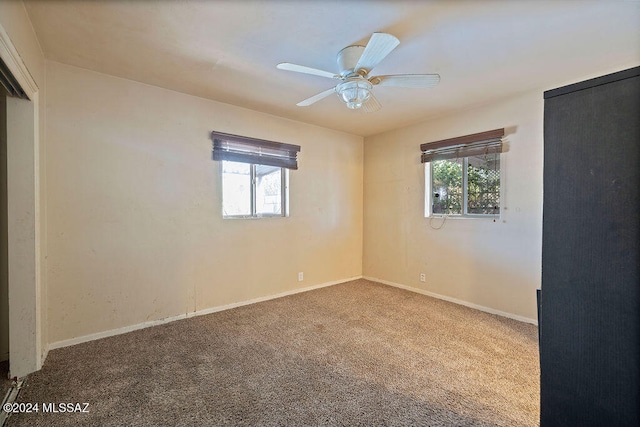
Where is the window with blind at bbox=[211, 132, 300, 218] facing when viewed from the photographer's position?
facing the viewer and to the right of the viewer

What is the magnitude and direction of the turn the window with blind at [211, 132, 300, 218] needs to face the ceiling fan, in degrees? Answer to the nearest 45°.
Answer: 0° — it already faces it

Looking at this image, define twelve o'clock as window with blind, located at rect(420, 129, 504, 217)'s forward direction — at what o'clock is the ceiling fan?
The ceiling fan is roughly at 11 o'clock from the window with blind.

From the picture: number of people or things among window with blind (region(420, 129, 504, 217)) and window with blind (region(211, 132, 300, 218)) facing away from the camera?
0

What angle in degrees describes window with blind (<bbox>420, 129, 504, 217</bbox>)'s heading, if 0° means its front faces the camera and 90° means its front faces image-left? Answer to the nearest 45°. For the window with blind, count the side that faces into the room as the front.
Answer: approximately 45°

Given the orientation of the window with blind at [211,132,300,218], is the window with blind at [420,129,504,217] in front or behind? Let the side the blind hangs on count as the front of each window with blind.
in front
